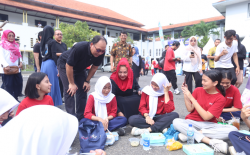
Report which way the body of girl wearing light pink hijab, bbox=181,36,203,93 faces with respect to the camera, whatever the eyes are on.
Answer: toward the camera

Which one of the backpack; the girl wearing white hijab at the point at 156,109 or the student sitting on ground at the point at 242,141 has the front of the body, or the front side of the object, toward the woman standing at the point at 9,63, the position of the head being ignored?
the student sitting on ground

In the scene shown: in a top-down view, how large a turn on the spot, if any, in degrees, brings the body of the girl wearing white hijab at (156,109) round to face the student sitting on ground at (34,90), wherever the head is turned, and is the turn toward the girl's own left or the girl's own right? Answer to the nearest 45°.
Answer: approximately 45° to the girl's own right

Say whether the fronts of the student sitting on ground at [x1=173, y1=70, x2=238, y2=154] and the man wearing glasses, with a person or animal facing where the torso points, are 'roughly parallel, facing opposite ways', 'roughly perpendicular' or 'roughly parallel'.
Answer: roughly perpendicular

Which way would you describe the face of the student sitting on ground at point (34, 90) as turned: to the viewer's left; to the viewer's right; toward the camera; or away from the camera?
to the viewer's right

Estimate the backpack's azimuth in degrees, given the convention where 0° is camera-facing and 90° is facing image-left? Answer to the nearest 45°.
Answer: approximately 0°

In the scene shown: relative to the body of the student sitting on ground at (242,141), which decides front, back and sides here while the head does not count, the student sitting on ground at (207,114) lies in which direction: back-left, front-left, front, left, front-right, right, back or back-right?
front-right

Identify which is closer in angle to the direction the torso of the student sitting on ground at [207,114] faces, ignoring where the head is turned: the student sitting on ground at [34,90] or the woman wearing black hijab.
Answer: the student sitting on ground

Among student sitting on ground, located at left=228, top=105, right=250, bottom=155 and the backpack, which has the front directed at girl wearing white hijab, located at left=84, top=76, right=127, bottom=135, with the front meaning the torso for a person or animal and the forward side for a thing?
the student sitting on ground

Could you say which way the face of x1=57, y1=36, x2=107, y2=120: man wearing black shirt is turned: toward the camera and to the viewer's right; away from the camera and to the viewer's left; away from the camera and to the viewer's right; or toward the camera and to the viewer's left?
toward the camera and to the viewer's right

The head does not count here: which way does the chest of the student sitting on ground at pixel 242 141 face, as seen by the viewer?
to the viewer's left

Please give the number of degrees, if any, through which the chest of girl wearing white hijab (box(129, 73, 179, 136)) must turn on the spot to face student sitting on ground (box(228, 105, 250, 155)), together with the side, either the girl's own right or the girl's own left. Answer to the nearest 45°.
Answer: approximately 45° to the girl's own left

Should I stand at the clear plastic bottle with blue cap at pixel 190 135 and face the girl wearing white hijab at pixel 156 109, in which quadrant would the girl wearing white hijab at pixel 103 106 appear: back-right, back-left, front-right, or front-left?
front-left
